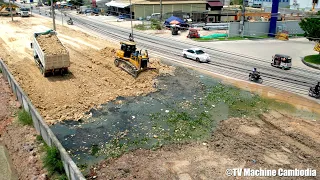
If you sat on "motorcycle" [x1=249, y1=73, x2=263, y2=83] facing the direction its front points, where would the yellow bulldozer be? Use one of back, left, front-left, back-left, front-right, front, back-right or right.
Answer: back-right

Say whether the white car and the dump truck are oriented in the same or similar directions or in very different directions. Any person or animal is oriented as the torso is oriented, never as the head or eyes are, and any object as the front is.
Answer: very different directions

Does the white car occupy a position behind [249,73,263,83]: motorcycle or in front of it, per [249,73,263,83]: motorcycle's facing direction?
behind

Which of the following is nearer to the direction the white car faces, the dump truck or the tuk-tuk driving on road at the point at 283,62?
the tuk-tuk driving on road

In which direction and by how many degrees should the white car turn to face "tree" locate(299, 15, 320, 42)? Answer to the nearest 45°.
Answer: approximately 45° to its left

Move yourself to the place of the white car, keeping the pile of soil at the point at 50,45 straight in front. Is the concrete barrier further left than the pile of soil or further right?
left

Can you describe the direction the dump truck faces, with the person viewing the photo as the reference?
facing away from the viewer and to the left of the viewer

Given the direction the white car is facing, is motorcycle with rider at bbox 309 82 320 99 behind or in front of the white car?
in front

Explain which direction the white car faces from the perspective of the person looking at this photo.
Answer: facing the viewer and to the right of the viewer
